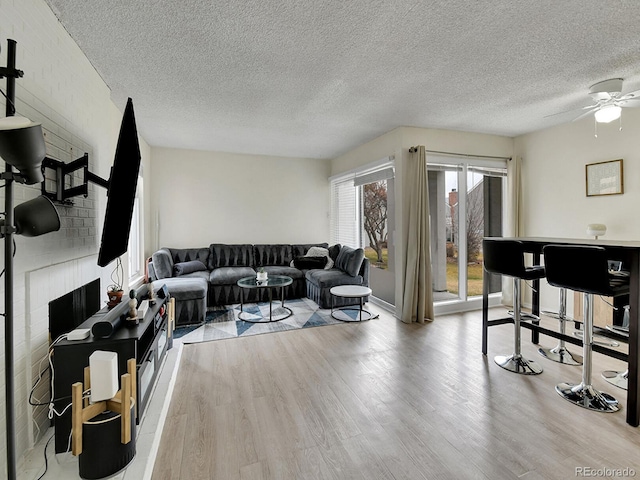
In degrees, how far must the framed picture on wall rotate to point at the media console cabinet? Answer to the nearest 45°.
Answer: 0° — it already faces it

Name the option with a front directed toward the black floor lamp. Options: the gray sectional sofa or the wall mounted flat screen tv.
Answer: the gray sectional sofa

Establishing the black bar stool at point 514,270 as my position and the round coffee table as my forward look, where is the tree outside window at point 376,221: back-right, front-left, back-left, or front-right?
front-right

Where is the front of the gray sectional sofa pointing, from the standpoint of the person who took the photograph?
facing the viewer

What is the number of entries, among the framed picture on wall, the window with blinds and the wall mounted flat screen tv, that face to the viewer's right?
1

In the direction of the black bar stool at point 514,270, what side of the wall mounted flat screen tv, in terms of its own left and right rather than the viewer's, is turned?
front

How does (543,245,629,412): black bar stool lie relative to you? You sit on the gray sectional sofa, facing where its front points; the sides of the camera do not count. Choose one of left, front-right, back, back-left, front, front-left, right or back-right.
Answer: front-left

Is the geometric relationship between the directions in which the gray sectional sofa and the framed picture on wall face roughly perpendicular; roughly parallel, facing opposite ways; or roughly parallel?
roughly perpendicular

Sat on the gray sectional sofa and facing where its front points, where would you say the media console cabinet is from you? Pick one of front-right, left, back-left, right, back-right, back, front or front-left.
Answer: front

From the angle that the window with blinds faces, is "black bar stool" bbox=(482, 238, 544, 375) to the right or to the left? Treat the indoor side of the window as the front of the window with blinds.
on its left

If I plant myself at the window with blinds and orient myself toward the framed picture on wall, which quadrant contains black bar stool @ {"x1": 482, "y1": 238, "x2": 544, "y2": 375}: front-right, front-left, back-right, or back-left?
front-right

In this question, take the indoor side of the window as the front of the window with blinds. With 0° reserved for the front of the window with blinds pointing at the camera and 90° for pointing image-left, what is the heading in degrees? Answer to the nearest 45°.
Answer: approximately 45°

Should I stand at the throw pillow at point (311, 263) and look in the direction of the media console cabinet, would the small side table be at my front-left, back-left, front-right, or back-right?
front-left

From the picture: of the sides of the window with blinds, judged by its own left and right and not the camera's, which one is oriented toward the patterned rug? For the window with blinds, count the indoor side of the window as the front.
front

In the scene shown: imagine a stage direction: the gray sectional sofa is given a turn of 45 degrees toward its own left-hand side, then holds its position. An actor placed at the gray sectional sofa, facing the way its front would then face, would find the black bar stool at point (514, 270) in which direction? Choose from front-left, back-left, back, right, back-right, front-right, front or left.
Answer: front

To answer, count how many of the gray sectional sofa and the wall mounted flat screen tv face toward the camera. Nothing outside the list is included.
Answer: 1

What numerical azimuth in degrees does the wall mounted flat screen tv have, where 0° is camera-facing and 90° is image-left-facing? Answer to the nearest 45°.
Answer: approximately 270°
